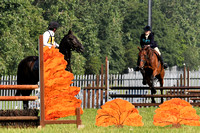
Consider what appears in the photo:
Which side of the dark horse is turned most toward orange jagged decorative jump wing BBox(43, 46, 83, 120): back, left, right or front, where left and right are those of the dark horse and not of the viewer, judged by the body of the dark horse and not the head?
right

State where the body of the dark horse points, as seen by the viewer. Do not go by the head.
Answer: to the viewer's right

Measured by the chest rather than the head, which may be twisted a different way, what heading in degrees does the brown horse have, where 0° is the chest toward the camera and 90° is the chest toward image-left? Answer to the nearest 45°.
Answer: approximately 45°

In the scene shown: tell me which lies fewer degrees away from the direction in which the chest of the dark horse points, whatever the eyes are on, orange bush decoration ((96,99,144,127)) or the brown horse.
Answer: the brown horse

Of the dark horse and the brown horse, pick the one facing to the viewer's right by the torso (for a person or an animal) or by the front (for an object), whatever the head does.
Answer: the dark horse

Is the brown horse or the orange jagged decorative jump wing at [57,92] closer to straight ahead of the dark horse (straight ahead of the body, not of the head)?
the brown horse

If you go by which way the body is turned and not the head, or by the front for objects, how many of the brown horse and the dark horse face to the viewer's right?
1

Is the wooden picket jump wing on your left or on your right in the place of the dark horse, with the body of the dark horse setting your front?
on your left
